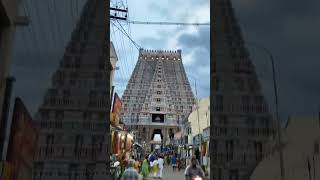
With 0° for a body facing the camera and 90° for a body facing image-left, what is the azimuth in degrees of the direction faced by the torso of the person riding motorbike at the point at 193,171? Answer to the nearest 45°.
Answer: approximately 0°

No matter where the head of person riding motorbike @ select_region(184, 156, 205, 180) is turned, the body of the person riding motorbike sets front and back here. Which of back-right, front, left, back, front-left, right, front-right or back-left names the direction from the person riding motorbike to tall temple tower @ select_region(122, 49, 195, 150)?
back
